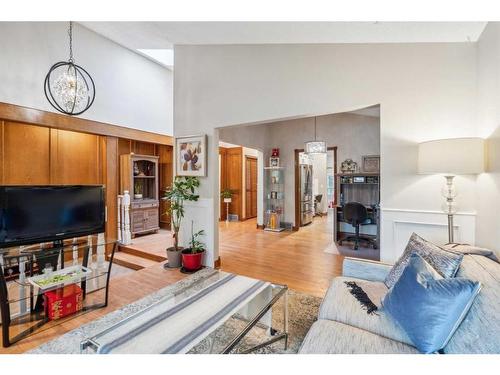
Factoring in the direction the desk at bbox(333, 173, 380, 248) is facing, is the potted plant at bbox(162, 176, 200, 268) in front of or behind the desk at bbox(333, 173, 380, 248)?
in front

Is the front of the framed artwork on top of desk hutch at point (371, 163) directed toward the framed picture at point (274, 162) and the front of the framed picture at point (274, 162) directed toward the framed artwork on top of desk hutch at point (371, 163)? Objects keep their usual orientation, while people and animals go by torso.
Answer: no

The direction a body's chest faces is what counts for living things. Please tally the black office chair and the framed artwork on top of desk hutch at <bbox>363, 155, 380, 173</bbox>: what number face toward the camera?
1

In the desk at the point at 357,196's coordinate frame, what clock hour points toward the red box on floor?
The red box on floor is roughly at 1 o'clock from the desk.

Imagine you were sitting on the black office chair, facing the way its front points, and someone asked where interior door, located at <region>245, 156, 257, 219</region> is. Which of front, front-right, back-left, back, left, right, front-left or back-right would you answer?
left

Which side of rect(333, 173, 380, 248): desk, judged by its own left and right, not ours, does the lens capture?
front

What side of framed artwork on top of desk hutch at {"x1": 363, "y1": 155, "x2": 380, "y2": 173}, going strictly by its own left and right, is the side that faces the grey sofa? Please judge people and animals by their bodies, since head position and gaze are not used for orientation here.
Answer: front

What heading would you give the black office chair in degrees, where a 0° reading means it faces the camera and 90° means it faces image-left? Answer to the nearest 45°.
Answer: approximately 225°

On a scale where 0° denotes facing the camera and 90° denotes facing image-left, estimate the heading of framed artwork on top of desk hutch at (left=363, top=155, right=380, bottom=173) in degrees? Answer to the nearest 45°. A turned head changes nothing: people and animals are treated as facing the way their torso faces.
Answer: approximately 0°

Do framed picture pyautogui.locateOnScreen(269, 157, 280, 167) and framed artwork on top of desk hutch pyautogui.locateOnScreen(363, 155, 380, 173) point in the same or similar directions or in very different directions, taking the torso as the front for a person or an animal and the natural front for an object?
same or similar directions

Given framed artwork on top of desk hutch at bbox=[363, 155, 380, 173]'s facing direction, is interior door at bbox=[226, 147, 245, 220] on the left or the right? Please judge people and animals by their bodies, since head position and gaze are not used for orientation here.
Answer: on its right

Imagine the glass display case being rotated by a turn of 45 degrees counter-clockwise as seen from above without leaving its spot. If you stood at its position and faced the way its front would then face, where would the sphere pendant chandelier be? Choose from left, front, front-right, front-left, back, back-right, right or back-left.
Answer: right

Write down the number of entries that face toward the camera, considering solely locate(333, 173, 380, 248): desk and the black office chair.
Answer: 1

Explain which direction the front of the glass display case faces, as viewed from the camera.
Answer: facing the viewer

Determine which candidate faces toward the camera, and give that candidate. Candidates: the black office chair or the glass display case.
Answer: the glass display case

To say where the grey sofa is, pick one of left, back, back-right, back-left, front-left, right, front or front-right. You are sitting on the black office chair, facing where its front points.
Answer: back-right

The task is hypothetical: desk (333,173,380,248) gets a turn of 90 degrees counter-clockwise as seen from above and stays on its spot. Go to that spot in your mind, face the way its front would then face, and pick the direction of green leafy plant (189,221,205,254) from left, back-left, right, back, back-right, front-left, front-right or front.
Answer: back-right

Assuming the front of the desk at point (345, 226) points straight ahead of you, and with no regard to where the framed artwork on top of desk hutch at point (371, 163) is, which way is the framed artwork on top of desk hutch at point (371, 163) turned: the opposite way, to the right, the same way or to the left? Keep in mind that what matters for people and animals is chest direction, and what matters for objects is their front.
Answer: the same way

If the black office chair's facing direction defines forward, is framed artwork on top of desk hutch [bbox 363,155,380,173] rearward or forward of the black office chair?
forward

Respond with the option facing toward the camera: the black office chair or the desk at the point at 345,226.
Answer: the desk

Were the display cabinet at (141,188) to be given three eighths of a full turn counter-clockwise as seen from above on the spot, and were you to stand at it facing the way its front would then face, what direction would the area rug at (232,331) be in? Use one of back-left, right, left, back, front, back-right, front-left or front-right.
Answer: back

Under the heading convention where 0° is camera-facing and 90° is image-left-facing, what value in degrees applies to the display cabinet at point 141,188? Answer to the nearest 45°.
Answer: approximately 315°

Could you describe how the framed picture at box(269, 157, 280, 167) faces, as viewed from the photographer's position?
facing the viewer
